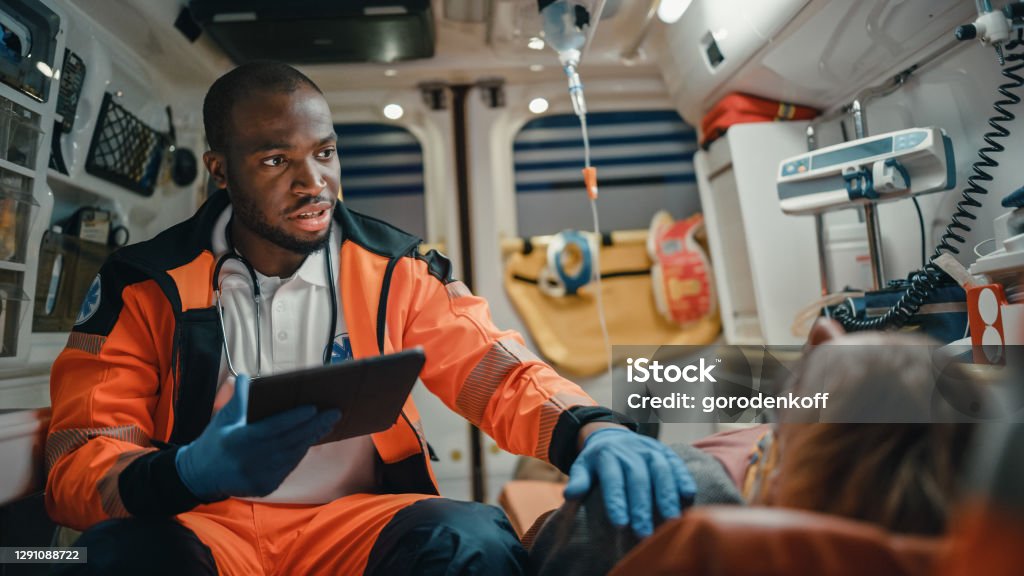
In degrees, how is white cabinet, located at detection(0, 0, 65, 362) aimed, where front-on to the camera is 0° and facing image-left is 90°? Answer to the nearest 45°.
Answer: approximately 315°

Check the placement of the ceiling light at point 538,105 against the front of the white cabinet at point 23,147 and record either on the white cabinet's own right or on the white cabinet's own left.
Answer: on the white cabinet's own left

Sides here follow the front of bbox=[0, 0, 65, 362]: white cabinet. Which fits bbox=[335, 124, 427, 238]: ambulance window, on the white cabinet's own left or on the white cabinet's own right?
on the white cabinet's own left
